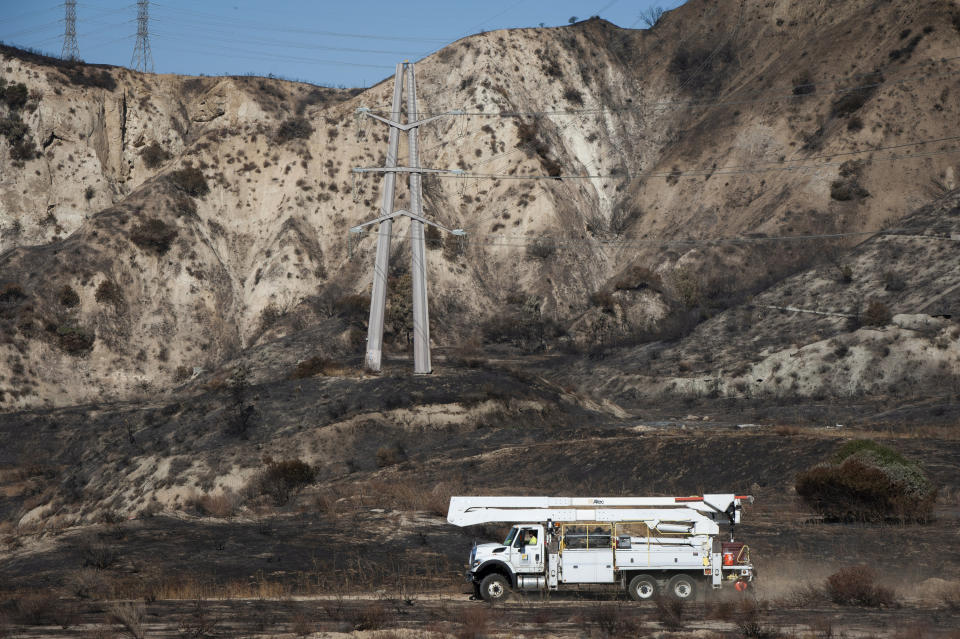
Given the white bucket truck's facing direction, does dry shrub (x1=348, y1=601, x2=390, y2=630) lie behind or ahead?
ahead

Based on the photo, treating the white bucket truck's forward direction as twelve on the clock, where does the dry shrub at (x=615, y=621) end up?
The dry shrub is roughly at 9 o'clock from the white bucket truck.

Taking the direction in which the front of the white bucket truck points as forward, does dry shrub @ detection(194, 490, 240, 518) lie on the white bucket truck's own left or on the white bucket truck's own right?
on the white bucket truck's own right

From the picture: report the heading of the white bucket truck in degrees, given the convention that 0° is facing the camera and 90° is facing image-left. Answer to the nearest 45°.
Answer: approximately 90°

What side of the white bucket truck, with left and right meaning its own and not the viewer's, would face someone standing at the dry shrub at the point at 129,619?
front

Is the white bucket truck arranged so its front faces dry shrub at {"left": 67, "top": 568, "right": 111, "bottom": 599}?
yes

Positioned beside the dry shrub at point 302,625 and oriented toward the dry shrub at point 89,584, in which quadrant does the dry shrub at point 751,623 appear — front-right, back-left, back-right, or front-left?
back-right

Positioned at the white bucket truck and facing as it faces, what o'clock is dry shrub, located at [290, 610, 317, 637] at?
The dry shrub is roughly at 11 o'clock from the white bucket truck.

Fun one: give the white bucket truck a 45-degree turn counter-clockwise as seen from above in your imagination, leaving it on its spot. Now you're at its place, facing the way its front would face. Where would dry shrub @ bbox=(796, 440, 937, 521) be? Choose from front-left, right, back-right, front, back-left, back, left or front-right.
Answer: back

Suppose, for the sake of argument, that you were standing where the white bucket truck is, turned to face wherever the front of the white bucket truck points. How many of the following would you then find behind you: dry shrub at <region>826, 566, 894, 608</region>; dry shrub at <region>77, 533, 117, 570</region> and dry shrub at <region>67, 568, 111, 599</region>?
1

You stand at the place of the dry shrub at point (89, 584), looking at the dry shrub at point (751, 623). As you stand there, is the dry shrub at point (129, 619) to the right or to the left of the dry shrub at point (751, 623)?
right

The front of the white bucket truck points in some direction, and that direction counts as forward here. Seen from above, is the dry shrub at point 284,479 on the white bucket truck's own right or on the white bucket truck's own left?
on the white bucket truck's own right

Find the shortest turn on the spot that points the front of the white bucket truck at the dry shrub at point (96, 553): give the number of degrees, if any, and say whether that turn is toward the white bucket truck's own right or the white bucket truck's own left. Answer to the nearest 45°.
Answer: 0° — it already faces it

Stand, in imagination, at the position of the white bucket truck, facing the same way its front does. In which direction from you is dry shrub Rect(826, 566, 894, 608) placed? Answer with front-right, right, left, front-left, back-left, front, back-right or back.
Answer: back

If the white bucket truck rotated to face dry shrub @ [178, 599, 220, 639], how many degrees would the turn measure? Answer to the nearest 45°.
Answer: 0° — it already faces it
